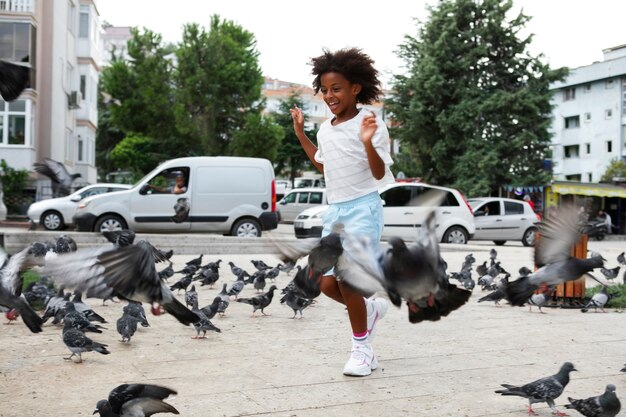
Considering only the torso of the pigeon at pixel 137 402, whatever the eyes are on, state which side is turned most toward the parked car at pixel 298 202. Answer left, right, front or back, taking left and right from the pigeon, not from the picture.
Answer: right

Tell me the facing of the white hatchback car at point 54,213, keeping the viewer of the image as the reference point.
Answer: facing to the left of the viewer

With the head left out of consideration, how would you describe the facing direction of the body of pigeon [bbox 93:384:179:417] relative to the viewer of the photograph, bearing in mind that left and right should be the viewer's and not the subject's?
facing to the left of the viewer

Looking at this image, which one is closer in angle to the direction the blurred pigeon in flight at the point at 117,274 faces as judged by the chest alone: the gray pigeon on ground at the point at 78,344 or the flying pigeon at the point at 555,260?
the gray pigeon on ground

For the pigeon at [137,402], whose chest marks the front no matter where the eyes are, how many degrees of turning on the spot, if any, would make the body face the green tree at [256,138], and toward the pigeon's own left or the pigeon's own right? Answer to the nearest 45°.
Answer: approximately 90° to the pigeon's own right

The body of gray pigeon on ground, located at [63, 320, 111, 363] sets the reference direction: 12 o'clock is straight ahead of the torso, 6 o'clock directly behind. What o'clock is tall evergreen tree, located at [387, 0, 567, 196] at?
The tall evergreen tree is roughly at 4 o'clock from the gray pigeon on ground.

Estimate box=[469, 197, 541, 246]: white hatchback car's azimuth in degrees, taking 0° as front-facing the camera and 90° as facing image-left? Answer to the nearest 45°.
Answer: approximately 90°

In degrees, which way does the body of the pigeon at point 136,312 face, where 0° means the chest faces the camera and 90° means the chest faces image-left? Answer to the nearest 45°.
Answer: approximately 90°

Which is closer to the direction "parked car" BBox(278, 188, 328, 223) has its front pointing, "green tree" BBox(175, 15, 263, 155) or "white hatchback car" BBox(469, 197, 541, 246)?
the green tree

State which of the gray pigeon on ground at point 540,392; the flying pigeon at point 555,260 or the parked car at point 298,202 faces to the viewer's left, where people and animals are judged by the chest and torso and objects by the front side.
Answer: the parked car

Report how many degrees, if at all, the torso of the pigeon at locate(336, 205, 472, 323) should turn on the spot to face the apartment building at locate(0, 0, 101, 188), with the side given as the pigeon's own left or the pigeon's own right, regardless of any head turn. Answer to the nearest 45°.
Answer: approximately 90° to the pigeon's own right
